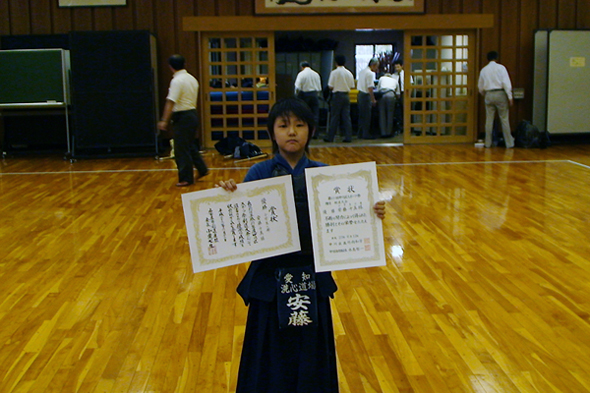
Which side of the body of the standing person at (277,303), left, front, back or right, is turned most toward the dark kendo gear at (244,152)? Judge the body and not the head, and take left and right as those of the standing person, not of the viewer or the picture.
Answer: back

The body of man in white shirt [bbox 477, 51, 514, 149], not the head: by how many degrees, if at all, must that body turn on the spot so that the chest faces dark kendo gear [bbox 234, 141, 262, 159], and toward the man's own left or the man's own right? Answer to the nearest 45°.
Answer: approximately 135° to the man's own left

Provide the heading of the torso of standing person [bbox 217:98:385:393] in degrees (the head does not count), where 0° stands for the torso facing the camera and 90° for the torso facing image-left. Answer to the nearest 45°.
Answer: approximately 0°

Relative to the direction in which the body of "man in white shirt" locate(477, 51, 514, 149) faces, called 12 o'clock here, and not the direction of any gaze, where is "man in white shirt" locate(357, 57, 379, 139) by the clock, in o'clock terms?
"man in white shirt" locate(357, 57, 379, 139) is roughly at 10 o'clock from "man in white shirt" locate(477, 51, 514, 149).

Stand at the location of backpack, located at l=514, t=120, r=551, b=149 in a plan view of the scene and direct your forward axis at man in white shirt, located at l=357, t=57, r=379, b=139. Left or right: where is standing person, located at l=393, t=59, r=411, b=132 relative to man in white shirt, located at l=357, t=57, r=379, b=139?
right

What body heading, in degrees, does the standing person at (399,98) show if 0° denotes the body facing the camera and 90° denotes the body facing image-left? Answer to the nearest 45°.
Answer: approximately 45°

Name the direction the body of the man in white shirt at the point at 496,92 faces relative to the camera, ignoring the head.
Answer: away from the camera

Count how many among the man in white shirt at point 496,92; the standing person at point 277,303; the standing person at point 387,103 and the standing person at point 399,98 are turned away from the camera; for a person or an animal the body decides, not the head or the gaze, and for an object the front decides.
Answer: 2

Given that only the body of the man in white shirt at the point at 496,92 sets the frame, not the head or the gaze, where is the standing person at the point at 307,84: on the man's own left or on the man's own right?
on the man's own left

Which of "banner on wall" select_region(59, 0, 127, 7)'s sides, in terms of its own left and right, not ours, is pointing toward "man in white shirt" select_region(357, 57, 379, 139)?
left

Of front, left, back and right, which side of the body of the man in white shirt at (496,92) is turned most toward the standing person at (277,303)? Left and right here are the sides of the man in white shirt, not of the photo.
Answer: back

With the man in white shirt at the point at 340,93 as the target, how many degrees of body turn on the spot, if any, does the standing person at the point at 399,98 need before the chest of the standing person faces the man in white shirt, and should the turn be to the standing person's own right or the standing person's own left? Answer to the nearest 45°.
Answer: approximately 45° to the standing person's own left

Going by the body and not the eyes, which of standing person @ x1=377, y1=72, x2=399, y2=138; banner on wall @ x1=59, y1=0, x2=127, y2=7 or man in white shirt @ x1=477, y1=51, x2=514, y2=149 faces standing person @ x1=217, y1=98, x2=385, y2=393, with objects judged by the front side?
the banner on wall
